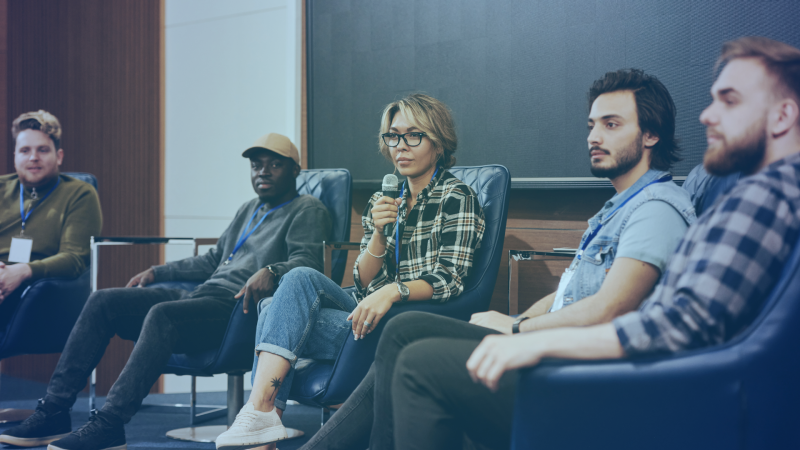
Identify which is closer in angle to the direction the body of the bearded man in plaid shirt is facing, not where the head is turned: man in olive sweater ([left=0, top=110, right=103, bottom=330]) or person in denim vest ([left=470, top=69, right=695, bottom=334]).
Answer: the man in olive sweater

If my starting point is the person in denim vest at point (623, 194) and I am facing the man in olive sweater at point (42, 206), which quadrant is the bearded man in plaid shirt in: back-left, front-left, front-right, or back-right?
back-left

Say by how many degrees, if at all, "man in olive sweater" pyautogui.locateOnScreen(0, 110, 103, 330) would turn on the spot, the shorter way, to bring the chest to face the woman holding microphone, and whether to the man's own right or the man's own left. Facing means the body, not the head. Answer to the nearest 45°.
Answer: approximately 90° to the man's own left

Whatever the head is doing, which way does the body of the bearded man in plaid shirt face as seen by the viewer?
to the viewer's left

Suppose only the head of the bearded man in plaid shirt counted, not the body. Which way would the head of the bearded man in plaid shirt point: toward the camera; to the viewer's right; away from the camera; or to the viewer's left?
to the viewer's left

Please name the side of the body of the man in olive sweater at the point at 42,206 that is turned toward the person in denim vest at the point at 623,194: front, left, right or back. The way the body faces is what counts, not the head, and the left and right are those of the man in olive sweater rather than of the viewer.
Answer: left

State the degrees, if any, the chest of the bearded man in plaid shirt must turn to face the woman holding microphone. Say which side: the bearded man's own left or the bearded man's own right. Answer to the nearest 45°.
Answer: approximately 45° to the bearded man's own right
